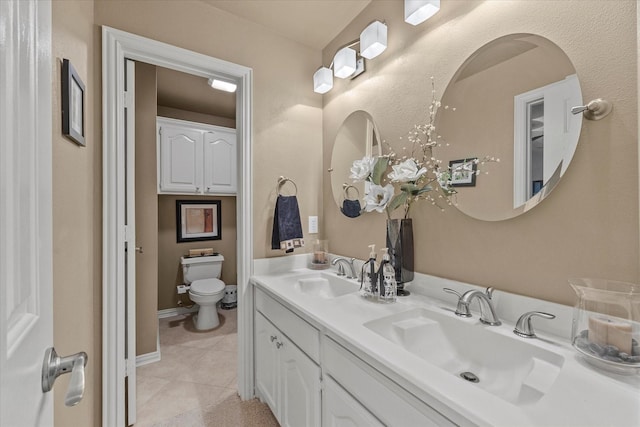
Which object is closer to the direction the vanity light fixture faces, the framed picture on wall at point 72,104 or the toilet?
the framed picture on wall

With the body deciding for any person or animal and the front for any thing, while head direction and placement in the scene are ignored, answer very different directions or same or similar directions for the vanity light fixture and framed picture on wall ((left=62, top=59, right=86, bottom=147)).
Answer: very different directions

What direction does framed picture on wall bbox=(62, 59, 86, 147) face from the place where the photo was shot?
facing to the right of the viewer

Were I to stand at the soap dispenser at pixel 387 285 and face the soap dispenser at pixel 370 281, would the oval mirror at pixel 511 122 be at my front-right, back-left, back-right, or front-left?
back-right

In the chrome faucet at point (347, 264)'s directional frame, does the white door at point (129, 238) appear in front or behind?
in front

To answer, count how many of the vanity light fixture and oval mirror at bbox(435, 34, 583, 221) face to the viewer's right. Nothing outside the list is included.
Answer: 0

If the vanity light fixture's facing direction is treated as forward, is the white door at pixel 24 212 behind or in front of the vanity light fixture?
in front

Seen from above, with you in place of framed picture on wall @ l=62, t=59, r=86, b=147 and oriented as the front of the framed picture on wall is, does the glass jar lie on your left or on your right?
on your right

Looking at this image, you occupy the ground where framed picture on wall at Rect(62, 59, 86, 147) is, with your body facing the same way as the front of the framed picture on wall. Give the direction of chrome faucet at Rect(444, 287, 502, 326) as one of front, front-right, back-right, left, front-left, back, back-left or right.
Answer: front-right

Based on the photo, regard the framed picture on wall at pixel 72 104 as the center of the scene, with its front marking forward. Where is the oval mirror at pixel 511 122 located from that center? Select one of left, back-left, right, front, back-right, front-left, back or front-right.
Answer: front-right

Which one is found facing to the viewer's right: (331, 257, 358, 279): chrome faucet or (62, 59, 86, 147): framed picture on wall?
the framed picture on wall

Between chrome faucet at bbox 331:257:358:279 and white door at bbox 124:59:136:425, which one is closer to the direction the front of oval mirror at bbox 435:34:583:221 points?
the white door
